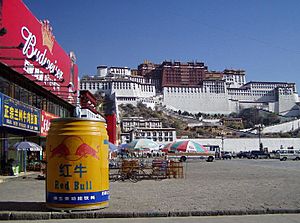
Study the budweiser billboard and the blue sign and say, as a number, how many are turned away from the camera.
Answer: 0

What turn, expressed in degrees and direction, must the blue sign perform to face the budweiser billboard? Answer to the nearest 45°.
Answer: approximately 135° to its left

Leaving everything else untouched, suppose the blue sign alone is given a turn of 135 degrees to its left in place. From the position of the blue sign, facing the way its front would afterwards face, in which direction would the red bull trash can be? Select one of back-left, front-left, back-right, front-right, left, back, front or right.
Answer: back

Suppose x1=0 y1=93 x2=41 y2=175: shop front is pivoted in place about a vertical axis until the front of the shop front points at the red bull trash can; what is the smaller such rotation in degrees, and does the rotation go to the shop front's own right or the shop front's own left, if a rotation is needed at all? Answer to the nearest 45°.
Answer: approximately 45° to the shop front's own right

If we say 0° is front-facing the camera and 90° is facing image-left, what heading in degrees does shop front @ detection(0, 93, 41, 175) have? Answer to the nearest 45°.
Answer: approximately 315°

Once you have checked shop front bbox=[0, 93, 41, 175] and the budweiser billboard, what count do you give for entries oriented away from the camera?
0

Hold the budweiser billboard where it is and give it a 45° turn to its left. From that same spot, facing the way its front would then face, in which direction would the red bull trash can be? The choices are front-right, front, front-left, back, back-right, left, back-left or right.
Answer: right
